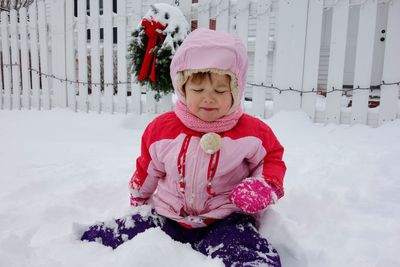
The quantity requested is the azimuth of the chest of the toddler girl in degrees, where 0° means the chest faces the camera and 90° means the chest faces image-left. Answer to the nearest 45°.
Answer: approximately 0°

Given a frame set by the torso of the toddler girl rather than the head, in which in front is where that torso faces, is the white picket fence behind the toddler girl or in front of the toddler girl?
behind

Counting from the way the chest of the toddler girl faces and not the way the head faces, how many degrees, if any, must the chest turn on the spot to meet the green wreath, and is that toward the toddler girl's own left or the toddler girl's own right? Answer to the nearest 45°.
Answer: approximately 180°
